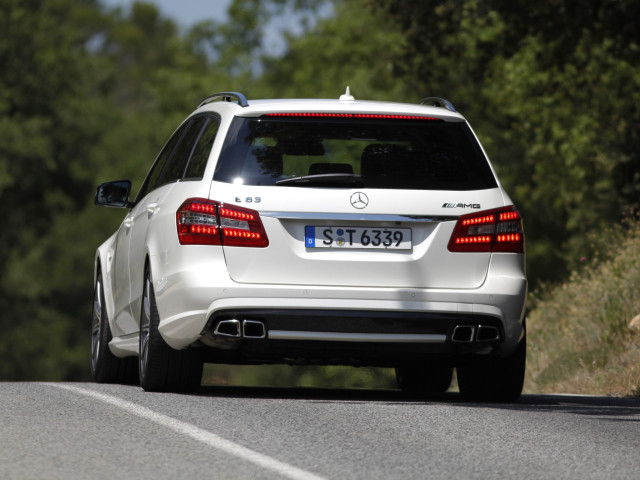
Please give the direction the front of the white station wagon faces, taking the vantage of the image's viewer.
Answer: facing away from the viewer
